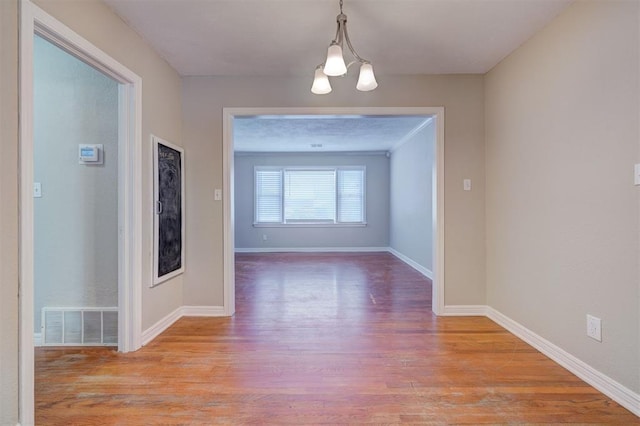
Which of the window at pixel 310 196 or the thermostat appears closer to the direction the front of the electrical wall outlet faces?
the thermostat

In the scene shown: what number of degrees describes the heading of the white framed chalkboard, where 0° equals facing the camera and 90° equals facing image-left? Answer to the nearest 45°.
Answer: approximately 315°

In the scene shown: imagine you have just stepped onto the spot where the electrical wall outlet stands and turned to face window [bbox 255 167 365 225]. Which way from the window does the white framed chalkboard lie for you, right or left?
left

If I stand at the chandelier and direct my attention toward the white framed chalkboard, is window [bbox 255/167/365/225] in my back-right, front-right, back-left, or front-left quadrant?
front-right

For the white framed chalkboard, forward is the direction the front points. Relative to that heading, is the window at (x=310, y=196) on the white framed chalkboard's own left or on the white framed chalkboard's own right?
on the white framed chalkboard's own left

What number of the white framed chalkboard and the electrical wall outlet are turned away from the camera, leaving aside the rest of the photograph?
0

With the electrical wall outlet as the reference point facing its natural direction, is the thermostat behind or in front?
in front

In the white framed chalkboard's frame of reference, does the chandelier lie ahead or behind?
ahead
